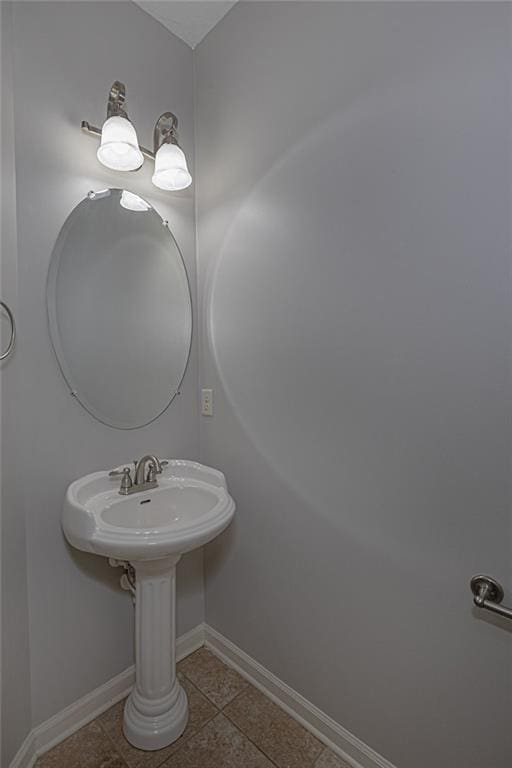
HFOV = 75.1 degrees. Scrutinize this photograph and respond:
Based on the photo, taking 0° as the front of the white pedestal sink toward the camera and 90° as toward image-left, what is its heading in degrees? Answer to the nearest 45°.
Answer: approximately 315°

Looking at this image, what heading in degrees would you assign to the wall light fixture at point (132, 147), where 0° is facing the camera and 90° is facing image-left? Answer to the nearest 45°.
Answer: approximately 315°
